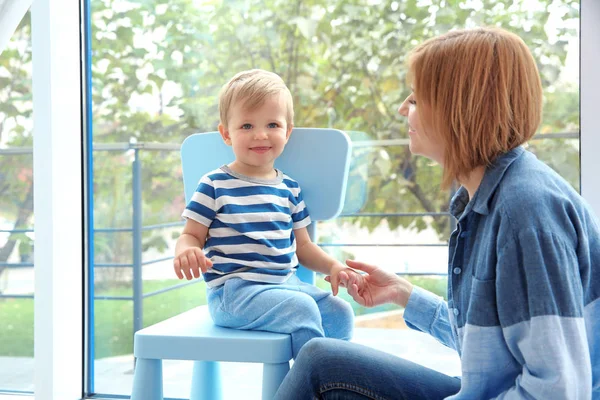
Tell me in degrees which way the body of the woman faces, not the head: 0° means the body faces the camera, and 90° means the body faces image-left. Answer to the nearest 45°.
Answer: approximately 90°

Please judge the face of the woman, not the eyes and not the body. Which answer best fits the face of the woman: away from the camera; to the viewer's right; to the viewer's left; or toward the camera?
to the viewer's left

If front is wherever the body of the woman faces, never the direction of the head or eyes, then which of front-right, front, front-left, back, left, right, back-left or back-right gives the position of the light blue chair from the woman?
front-right

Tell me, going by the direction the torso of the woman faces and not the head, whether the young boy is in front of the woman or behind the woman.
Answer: in front
